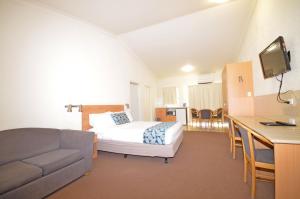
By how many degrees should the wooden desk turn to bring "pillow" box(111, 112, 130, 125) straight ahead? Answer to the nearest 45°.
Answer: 0° — it already faces it

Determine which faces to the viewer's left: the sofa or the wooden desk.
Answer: the wooden desk

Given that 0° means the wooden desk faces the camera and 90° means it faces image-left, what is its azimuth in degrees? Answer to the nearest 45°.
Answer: approximately 90°

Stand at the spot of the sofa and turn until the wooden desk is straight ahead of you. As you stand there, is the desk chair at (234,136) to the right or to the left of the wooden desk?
left

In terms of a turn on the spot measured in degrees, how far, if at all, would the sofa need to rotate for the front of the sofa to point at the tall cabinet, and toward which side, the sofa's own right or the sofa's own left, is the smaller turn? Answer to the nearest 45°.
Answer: approximately 45° to the sofa's own left

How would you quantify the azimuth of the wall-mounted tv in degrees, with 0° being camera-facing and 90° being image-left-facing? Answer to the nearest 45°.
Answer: approximately 45°

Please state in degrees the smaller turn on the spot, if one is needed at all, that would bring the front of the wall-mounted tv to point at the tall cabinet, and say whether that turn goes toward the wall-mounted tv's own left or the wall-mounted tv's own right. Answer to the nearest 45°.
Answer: approximately 90° to the wall-mounted tv's own right

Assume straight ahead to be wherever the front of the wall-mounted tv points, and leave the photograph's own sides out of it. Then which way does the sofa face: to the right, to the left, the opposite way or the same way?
the opposite way

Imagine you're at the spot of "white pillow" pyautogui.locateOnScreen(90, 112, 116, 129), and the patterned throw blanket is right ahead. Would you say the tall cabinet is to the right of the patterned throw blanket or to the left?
left

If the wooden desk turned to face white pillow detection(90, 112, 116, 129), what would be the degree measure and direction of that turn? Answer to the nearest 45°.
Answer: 0° — it already faces it

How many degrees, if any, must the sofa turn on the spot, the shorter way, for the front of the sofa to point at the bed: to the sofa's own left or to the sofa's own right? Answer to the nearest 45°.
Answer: approximately 45° to the sofa's own left

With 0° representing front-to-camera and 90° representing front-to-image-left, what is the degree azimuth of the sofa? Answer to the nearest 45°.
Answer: approximately 315°

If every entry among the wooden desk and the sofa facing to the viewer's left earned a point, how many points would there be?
1
